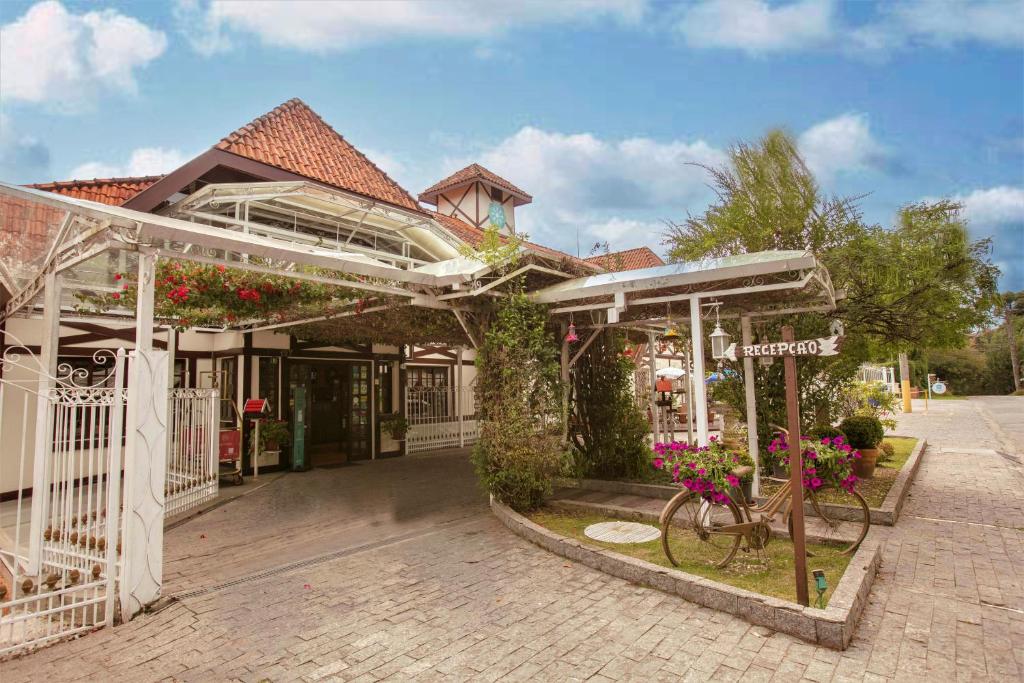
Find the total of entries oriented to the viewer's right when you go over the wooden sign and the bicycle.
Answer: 1

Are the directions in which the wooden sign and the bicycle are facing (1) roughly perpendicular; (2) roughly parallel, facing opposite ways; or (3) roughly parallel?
roughly perpendicular

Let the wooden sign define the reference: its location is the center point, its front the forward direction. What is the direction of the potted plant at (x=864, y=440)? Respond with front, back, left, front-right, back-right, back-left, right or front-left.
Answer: back

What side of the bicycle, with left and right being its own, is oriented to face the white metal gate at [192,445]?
back

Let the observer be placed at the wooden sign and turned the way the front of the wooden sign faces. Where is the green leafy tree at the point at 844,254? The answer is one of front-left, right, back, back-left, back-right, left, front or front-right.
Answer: back

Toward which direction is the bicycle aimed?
to the viewer's right

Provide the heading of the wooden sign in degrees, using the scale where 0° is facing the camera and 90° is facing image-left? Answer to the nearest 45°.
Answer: approximately 0°

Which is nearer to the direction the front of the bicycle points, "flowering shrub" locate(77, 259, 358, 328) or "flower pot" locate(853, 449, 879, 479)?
the flower pot

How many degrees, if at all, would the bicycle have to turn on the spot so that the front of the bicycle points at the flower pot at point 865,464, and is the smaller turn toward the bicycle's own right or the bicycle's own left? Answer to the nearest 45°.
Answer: approximately 90° to the bicycle's own left
